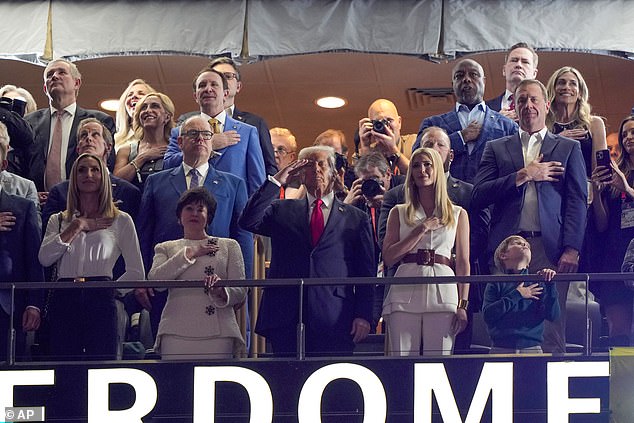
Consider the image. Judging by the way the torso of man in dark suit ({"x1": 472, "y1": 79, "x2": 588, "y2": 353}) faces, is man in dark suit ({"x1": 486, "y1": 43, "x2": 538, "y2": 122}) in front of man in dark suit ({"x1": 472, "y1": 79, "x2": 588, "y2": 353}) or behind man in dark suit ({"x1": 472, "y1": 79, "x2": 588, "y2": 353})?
behind

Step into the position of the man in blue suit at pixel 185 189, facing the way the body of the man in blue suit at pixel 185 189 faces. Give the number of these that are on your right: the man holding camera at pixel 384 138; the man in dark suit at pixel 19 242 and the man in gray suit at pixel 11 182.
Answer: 2

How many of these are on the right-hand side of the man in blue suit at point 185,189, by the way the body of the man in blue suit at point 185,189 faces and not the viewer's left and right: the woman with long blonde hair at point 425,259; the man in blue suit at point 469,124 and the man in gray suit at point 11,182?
1

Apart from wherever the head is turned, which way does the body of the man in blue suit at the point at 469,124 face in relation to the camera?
toward the camera

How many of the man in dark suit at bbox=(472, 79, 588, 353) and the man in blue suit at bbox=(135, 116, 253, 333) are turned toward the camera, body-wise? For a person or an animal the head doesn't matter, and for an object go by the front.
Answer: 2

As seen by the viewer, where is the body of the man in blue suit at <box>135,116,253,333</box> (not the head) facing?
toward the camera

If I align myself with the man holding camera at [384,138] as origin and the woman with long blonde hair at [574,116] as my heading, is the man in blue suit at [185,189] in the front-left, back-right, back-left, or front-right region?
back-right

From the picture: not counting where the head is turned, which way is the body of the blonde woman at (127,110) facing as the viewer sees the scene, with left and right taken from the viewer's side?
facing the viewer
